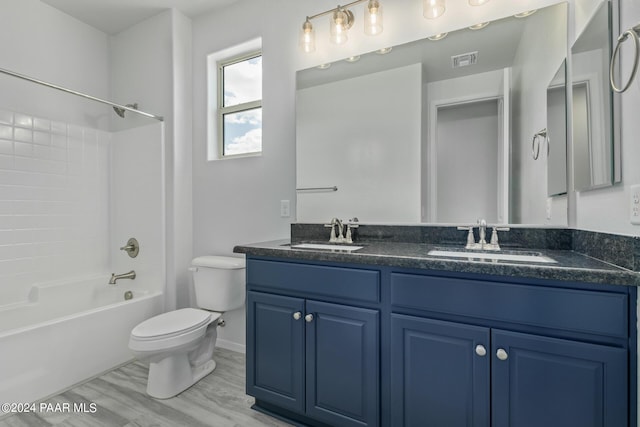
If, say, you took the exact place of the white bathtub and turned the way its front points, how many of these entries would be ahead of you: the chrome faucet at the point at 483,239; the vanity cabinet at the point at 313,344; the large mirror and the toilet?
4

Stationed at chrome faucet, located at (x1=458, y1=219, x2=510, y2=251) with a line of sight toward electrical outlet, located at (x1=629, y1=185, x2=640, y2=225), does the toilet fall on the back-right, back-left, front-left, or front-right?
back-right

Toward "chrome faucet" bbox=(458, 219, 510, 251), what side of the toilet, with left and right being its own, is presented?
left

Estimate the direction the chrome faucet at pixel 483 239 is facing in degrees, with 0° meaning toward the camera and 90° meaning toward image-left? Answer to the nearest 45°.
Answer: approximately 0°

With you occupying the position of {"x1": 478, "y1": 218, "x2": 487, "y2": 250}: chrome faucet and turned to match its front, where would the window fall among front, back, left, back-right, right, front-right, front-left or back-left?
right

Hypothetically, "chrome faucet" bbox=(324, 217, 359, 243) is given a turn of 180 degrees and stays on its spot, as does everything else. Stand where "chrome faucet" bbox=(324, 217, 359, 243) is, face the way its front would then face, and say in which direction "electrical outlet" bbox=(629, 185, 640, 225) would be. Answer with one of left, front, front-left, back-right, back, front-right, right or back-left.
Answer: right

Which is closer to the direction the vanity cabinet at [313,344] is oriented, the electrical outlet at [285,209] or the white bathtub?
the white bathtub

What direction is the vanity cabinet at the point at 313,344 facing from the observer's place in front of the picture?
facing the viewer and to the left of the viewer

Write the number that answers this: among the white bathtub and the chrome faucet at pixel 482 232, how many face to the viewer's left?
0

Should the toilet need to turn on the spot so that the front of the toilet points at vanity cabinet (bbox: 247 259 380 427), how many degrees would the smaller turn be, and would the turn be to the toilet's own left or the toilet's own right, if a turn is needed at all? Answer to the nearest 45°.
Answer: approximately 90° to the toilet's own left
